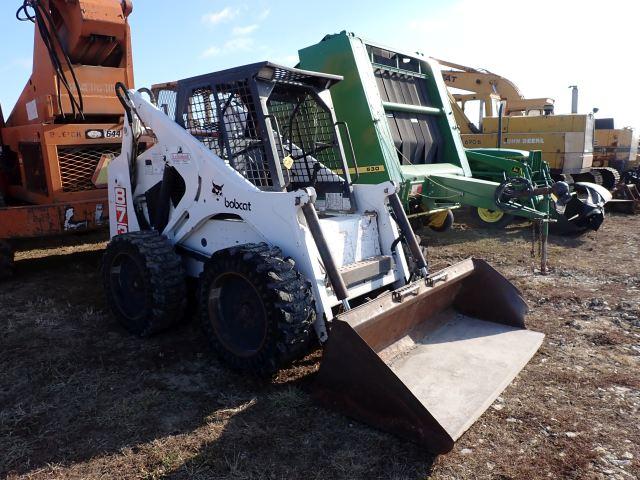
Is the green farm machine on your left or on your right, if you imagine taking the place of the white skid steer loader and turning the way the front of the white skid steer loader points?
on your left

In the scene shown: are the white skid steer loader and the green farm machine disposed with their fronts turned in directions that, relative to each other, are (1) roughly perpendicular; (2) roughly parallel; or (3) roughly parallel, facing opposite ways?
roughly parallel

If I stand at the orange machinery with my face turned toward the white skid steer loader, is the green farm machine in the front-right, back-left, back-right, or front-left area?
front-left

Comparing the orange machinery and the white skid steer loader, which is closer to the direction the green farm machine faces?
the white skid steer loader

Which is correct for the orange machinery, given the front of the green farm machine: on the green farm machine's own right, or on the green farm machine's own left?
on the green farm machine's own right

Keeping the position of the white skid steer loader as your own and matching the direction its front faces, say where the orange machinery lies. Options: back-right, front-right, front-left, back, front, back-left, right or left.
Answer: back

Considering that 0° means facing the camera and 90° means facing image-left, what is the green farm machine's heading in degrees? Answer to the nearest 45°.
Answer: approximately 315°

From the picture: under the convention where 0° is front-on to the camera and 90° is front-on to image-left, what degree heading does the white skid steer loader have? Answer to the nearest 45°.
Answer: approximately 315°

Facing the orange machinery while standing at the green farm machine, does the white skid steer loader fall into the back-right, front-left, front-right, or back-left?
front-left

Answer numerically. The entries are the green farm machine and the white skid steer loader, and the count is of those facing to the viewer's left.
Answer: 0
